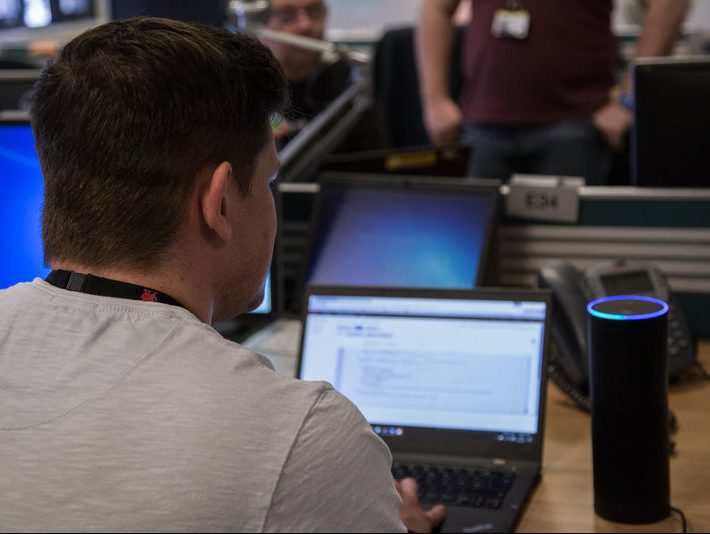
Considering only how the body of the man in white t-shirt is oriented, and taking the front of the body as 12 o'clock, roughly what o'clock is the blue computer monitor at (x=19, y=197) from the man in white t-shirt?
The blue computer monitor is roughly at 10 o'clock from the man in white t-shirt.

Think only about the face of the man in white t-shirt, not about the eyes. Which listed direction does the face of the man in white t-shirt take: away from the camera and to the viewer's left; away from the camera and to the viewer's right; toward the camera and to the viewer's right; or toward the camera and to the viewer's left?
away from the camera and to the viewer's right

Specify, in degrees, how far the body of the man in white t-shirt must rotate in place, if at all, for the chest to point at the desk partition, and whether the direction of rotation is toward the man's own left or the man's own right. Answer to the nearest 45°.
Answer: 0° — they already face it

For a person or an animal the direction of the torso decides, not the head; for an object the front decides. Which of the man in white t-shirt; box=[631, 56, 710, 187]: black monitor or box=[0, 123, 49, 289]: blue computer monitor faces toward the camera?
the blue computer monitor

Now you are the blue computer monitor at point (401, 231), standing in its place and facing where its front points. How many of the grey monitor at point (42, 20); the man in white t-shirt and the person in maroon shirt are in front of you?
1

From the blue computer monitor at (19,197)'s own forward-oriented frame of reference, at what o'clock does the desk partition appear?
The desk partition is roughly at 9 o'clock from the blue computer monitor.

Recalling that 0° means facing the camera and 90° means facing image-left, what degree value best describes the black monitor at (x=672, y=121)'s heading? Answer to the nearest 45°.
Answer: approximately 180°

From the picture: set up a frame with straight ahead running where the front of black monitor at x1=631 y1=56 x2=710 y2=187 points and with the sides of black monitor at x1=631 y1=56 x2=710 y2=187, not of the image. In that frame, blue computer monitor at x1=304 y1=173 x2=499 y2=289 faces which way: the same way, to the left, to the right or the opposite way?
the opposite way

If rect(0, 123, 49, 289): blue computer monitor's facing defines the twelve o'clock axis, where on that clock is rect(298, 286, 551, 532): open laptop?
The open laptop is roughly at 10 o'clock from the blue computer monitor.

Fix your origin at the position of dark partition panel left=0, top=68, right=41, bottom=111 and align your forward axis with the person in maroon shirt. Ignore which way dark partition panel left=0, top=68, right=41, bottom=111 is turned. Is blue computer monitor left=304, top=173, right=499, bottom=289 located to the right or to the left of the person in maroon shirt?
right

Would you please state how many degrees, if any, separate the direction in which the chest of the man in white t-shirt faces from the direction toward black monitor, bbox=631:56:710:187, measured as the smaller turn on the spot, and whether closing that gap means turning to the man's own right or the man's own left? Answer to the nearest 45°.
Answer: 0° — they already face it

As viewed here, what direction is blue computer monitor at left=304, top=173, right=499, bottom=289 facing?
toward the camera

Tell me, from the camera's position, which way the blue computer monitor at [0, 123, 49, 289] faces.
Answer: facing the viewer

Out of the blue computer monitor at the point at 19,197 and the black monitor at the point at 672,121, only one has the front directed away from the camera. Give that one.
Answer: the black monitor
